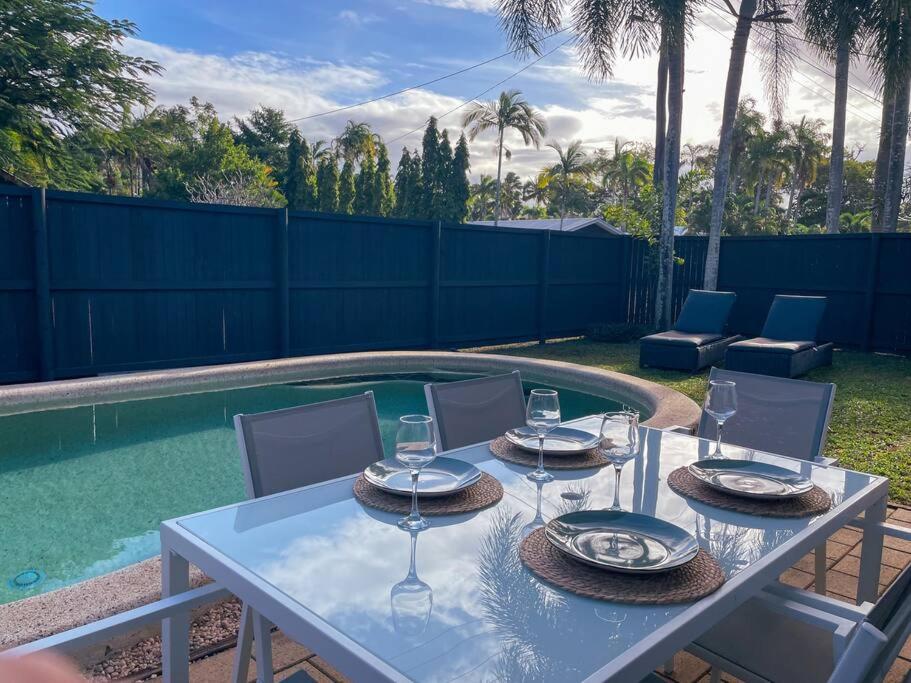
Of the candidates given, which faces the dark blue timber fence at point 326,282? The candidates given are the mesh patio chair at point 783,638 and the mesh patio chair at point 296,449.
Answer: the mesh patio chair at point 783,638

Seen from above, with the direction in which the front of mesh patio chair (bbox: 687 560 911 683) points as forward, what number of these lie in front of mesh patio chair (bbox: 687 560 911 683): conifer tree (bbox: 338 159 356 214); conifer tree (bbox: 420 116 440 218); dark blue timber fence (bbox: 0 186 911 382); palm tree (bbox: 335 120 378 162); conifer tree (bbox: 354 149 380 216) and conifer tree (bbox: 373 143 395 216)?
6

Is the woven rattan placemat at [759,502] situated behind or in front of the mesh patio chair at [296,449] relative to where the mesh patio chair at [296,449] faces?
in front

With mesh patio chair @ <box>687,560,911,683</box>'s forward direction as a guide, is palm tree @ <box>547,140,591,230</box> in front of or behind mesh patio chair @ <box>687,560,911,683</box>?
in front

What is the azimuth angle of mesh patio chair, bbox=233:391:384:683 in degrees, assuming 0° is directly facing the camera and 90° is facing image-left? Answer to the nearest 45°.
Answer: approximately 315°

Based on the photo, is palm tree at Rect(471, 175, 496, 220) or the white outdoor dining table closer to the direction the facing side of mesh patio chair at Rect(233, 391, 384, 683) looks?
the white outdoor dining table

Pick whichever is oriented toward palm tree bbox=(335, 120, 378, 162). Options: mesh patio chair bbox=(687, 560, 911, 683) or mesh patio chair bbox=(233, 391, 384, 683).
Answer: mesh patio chair bbox=(687, 560, 911, 683)

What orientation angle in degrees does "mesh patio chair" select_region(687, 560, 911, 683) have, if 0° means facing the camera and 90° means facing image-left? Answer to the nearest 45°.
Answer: approximately 135°

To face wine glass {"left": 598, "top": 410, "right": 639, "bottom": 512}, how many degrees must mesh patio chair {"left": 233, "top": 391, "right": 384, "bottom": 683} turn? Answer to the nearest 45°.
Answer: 0° — it already faces it

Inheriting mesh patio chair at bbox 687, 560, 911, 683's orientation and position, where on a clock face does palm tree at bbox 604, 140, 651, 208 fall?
The palm tree is roughly at 1 o'clock from the mesh patio chair.

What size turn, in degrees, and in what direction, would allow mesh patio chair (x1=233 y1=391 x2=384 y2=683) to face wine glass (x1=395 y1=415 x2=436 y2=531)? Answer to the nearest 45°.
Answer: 0° — it already faces it

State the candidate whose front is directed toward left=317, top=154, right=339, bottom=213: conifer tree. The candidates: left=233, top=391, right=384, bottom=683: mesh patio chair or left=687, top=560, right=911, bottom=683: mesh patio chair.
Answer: left=687, top=560, right=911, bottom=683: mesh patio chair

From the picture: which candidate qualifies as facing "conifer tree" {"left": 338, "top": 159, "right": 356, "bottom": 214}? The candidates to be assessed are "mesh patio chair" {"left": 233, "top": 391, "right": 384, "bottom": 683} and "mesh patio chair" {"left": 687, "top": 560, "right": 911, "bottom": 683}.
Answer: "mesh patio chair" {"left": 687, "top": 560, "right": 911, "bottom": 683}

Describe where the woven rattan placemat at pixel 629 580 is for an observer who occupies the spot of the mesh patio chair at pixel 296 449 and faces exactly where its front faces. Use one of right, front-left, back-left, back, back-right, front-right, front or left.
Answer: front
